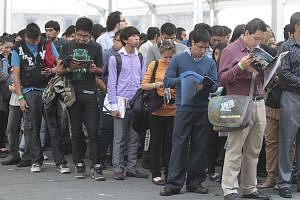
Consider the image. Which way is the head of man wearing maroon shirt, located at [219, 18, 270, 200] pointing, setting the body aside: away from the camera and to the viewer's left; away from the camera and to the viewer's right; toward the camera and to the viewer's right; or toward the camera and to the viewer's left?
toward the camera and to the viewer's right

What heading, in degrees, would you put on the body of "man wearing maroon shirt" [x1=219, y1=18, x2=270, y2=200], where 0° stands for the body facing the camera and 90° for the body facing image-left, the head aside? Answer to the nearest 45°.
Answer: approximately 315°

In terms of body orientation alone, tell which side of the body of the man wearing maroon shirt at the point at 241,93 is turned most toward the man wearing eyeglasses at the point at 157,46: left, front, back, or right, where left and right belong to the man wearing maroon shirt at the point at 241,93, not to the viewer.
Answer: back
